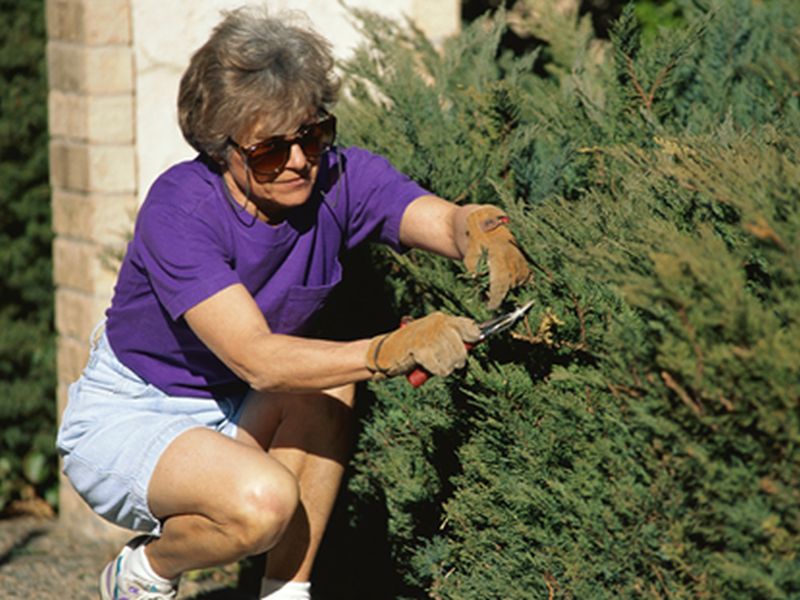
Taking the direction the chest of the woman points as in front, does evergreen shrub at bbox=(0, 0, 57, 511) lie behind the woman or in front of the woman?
behind

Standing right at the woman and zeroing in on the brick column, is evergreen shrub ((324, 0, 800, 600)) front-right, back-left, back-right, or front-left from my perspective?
back-right

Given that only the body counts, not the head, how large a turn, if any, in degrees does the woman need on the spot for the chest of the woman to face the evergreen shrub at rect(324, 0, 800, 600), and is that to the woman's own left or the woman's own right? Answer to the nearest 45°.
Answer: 0° — they already face it

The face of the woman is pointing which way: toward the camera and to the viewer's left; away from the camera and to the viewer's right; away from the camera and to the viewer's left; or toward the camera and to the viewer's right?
toward the camera and to the viewer's right

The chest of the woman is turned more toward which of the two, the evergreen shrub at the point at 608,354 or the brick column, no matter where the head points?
the evergreen shrub

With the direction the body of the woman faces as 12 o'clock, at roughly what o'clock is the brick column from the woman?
The brick column is roughly at 7 o'clock from the woman.
